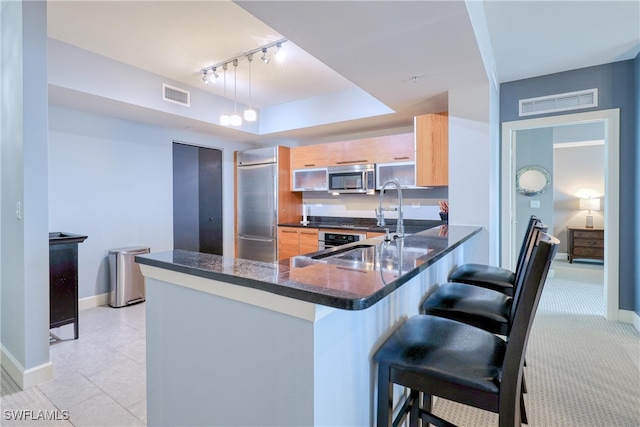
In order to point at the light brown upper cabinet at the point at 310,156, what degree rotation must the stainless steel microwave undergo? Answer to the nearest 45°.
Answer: approximately 90° to its right

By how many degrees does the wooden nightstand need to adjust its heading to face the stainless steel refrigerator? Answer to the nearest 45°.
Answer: approximately 45° to its right

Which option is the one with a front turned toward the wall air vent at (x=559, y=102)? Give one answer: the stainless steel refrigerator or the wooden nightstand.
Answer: the wooden nightstand

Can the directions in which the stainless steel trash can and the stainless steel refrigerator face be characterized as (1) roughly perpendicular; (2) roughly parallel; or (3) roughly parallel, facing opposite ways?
roughly perpendicular

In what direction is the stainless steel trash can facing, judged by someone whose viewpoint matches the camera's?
facing the viewer and to the right of the viewer

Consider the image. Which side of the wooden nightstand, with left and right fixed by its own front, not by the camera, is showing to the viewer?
front
